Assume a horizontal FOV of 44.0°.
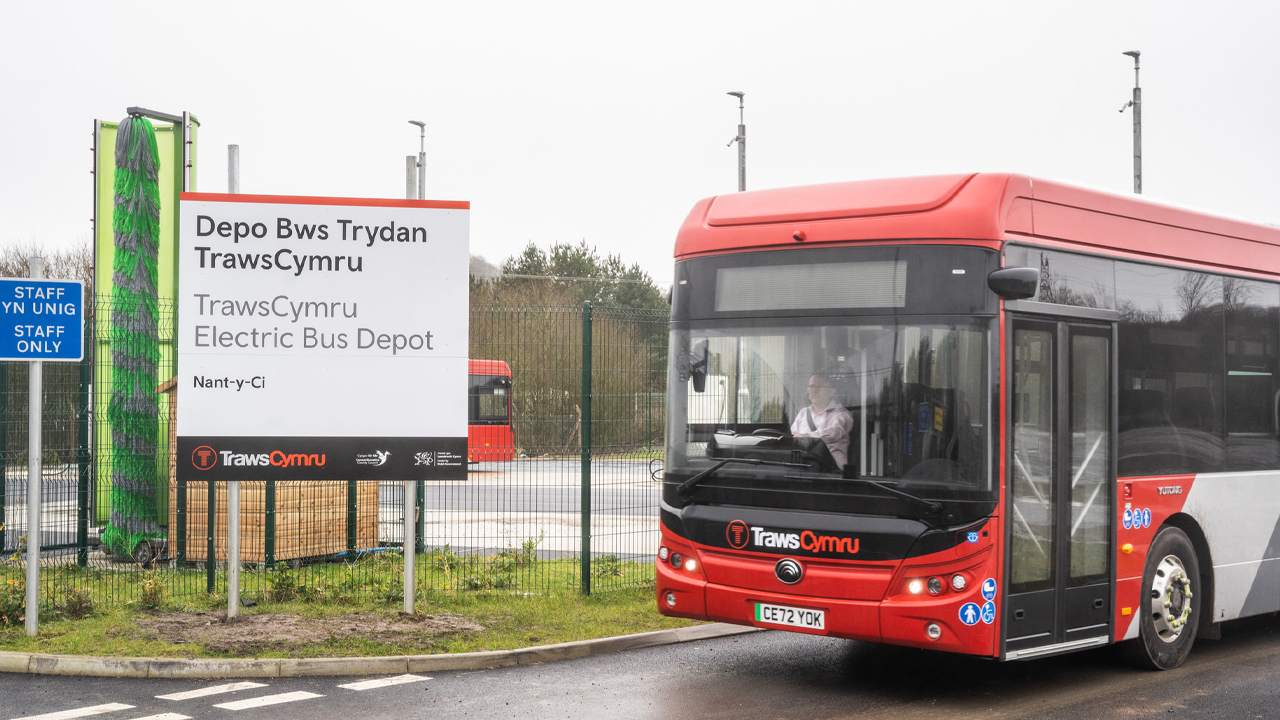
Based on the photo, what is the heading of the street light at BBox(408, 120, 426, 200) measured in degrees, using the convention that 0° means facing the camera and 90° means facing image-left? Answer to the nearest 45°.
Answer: approximately 90°

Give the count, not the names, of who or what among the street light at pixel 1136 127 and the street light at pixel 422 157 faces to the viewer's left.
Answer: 2

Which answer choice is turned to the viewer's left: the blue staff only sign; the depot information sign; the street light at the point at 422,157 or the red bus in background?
the street light

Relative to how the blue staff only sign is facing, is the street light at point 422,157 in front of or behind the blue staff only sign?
behind

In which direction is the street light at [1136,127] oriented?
to the viewer's left

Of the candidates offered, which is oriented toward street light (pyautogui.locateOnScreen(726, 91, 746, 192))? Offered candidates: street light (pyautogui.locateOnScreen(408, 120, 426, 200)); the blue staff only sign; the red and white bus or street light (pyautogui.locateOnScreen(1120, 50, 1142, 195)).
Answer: street light (pyautogui.locateOnScreen(1120, 50, 1142, 195))

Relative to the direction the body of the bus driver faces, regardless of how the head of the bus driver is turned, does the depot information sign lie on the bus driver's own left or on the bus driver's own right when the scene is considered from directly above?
on the bus driver's own right

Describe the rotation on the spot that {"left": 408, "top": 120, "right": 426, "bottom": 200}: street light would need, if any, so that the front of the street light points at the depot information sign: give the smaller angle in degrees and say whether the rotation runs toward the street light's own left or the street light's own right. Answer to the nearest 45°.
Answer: approximately 90° to the street light's own left

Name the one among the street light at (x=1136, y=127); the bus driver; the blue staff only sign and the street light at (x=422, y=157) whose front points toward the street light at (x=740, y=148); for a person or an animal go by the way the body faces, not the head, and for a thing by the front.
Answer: the street light at (x=1136, y=127)

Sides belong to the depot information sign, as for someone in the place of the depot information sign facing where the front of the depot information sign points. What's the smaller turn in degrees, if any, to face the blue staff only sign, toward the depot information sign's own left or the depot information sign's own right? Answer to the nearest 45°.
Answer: approximately 90° to the depot information sign's own right

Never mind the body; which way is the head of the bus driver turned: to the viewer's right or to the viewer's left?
to the viewer's left

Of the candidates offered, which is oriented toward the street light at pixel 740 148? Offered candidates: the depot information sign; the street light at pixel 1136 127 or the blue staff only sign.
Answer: the street light at pixel 1136 127

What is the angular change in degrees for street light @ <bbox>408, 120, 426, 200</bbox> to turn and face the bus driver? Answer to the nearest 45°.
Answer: approximately 90° to its left
